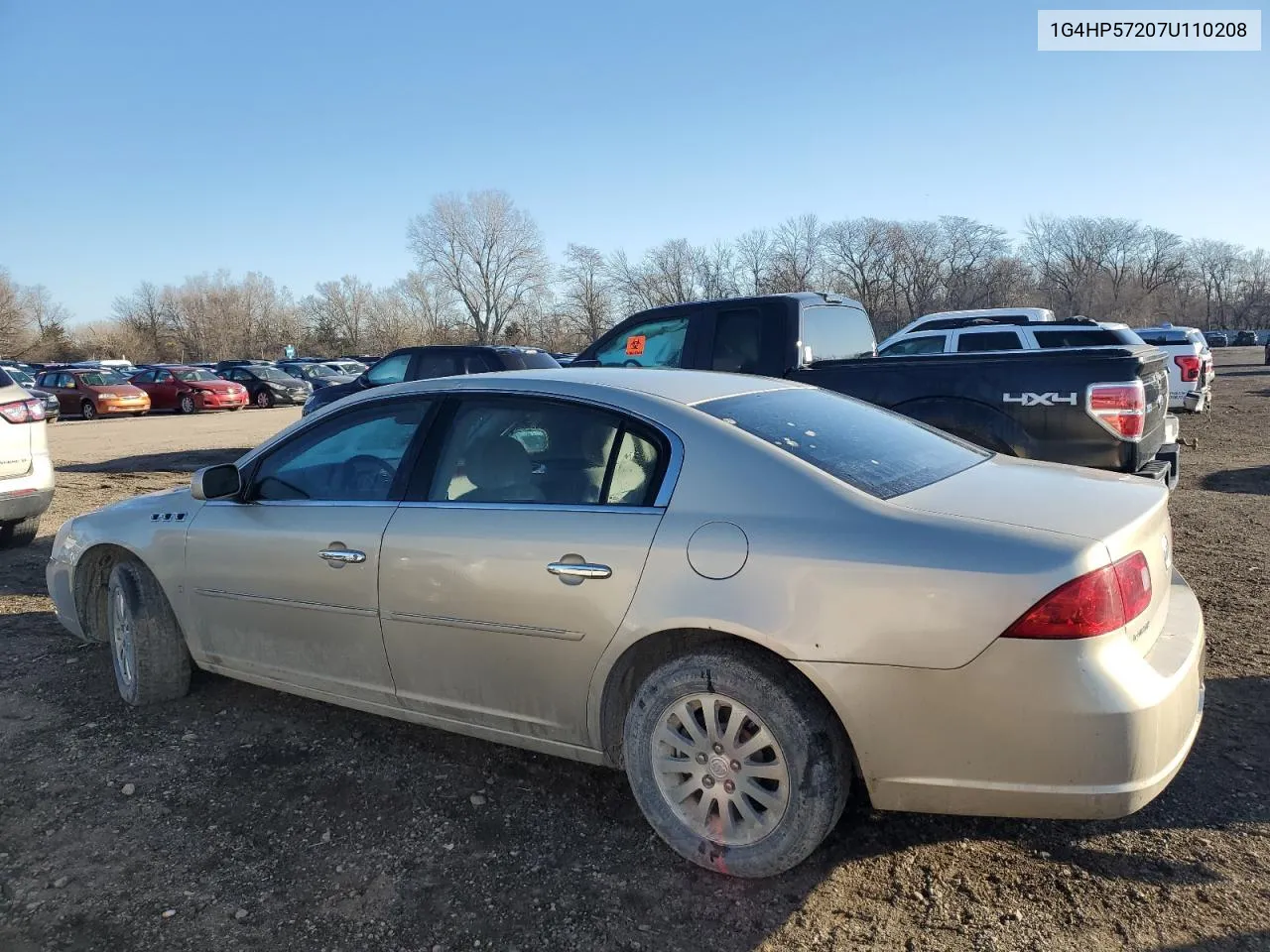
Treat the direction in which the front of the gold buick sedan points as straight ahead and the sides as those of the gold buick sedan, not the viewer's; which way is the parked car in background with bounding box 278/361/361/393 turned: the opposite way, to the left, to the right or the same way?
the opposite way

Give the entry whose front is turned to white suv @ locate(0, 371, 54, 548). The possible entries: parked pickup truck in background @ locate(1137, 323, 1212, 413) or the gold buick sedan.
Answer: the gold buick sedan

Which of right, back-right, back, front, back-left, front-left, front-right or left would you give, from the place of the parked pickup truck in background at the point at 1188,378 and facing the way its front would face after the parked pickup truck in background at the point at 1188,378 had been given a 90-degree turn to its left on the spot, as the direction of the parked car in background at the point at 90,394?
front-right

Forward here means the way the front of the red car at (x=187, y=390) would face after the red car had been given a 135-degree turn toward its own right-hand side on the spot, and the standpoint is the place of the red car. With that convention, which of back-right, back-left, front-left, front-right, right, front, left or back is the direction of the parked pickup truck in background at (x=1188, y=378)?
back-left

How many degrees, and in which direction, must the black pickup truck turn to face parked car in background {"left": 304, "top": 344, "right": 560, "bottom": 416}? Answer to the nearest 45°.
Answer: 0° — it already faces it

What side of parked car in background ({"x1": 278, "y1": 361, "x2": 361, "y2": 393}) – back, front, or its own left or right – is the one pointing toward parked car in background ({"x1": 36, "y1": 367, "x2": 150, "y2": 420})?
right

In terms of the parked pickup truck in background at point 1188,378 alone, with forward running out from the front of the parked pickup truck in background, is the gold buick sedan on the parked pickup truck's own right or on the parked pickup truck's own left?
on the parked pickup truck's own left

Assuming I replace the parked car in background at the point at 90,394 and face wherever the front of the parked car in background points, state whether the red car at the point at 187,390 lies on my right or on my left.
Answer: on my left

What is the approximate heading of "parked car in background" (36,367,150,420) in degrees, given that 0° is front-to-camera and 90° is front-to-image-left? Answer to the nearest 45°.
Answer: approximately 315°

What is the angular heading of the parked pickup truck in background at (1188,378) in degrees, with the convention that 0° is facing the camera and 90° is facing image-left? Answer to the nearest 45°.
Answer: approximately 135°

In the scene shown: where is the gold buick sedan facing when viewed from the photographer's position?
facing away from the viewer and to the left of the viewer

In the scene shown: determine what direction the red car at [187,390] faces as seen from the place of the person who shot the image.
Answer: facing the viewer and to the right of the viewer

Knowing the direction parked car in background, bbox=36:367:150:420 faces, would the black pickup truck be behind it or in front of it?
in front
